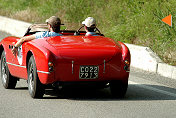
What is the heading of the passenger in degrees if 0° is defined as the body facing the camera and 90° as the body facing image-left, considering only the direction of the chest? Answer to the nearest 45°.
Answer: approximately 135°
